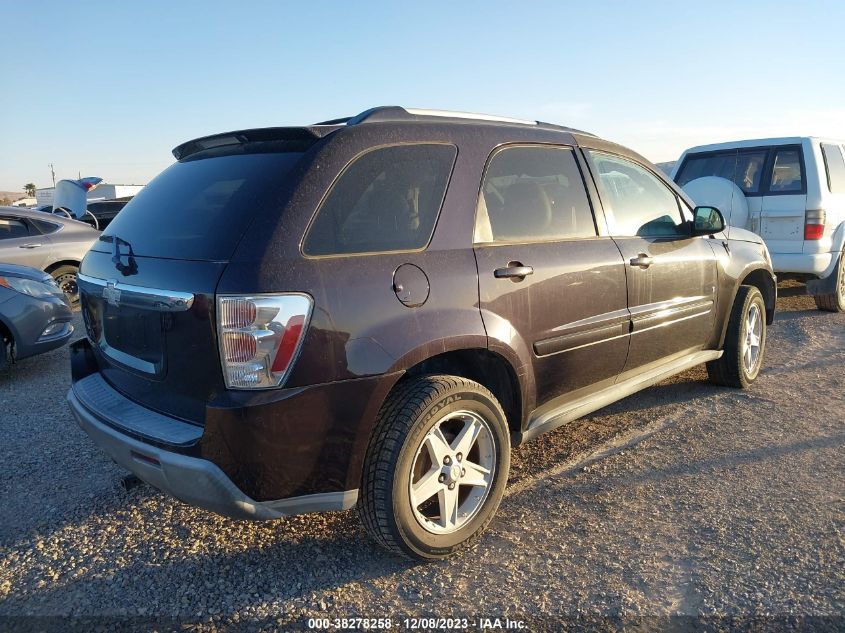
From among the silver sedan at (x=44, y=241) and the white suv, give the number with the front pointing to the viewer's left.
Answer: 1

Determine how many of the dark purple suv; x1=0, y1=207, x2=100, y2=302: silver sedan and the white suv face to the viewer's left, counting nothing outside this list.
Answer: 1

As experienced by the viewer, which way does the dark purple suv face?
facing away from the viewer and to the right of the viewer

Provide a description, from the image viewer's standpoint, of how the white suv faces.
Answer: facing away from the viewer and to the right of the viewer

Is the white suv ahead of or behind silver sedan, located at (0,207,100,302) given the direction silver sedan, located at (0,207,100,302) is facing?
behind

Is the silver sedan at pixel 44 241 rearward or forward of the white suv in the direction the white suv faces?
rearward

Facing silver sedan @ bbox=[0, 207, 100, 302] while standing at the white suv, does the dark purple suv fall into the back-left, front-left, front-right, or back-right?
front-left

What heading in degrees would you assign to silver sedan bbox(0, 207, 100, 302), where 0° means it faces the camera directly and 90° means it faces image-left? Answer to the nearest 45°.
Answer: approximately 90°

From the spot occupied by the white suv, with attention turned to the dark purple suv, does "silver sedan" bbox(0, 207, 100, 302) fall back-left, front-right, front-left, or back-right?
front-right

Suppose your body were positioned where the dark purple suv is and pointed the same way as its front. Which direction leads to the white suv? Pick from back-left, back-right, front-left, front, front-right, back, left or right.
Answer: front

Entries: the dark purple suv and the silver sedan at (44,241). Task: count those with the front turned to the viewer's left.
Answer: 1

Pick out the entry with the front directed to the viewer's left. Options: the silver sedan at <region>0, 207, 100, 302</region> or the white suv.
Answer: the silver sedan

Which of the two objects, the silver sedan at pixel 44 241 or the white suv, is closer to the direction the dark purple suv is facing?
the white suv

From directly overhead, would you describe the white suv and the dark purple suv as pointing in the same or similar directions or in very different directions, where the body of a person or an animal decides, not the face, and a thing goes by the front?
same or similar directions

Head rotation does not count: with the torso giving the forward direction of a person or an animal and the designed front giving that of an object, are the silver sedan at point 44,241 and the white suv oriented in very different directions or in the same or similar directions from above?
very different directions

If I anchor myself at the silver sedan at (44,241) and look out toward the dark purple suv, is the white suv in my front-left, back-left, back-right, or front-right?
front-left

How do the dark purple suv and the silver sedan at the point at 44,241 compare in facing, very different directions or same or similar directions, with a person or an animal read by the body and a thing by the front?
very different directions

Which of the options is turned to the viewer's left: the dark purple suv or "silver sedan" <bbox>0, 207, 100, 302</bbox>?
the silver sedan

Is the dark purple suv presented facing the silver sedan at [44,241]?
no
